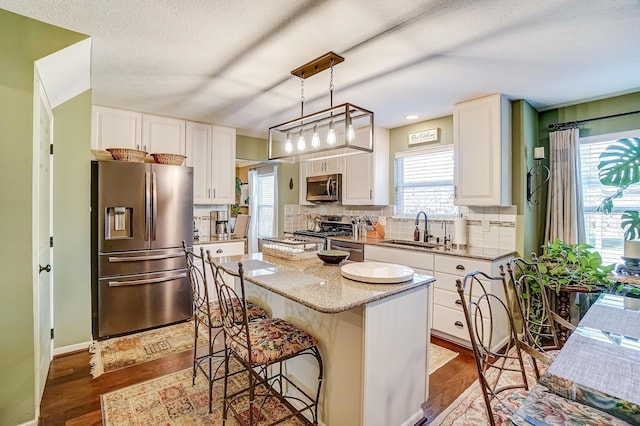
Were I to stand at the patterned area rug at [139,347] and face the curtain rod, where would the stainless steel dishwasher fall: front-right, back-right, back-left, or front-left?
front-left

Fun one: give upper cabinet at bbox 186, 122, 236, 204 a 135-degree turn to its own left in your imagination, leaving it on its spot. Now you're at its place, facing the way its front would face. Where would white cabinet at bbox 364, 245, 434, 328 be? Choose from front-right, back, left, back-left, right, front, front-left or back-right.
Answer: right

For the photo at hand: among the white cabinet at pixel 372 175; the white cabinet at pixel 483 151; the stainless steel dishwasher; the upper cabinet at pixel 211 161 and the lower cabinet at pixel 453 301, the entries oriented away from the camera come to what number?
0

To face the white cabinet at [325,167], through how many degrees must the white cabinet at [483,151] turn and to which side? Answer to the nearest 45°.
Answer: approximately 45° to its right

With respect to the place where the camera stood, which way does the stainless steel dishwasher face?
facing the viewer and to the left of the viewer

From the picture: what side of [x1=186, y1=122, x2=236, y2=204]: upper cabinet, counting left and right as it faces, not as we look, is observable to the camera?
front

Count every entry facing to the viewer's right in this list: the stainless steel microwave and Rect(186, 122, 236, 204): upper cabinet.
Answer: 0

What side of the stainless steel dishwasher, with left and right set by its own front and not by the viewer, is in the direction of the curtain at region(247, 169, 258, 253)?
right

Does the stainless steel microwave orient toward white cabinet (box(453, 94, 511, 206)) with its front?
no

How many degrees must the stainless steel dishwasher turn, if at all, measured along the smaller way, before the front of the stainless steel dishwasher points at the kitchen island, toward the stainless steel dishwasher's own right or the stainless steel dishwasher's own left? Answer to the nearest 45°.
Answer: approximately 45° to the stainless steel dishwasher's own left

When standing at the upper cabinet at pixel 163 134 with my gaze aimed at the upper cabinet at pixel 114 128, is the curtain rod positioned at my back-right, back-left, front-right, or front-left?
back-left

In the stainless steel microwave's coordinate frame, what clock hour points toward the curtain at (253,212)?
The curtain is roughly at 3 o'clock from the stainless steel microwave.

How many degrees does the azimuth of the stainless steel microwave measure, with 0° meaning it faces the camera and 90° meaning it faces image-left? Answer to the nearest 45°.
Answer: approximately 45°

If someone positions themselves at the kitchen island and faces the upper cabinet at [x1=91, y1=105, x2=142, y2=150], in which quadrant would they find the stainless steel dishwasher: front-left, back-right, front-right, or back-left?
front-right

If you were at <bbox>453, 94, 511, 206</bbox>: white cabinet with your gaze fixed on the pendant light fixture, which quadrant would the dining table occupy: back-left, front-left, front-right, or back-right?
front-left

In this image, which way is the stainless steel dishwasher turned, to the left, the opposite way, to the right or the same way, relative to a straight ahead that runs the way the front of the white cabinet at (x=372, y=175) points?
the same way

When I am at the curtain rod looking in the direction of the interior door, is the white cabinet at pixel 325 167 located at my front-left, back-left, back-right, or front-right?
front-right

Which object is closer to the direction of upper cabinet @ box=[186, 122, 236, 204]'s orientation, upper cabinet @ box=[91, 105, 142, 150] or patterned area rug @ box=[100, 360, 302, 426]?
the patterned area rug

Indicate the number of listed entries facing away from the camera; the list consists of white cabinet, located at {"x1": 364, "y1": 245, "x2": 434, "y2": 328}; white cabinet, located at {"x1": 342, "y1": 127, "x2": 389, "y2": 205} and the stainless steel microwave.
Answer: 0
